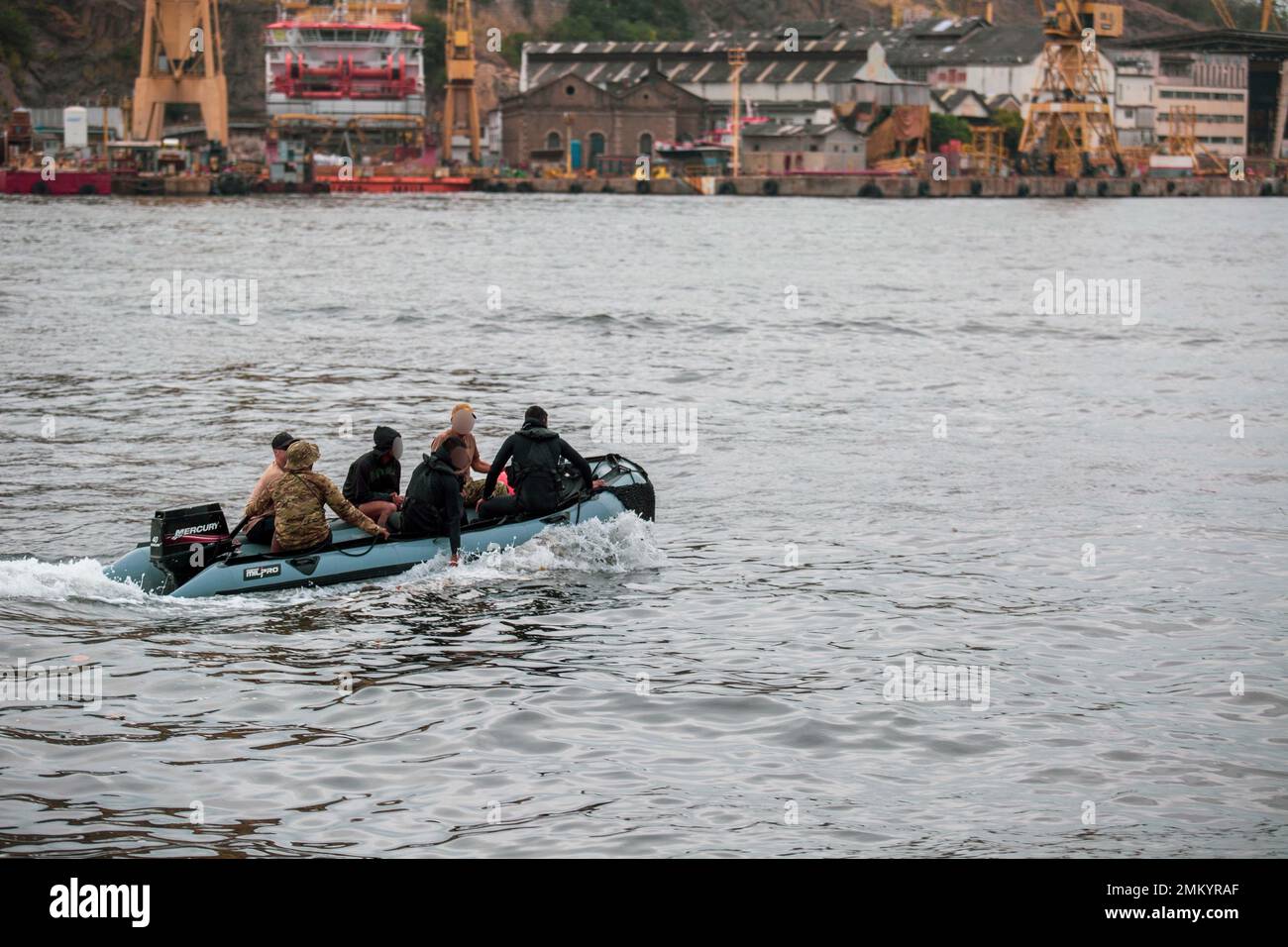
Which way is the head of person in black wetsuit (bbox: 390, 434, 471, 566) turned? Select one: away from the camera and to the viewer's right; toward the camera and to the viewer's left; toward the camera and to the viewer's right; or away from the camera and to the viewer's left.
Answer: away from the camera and to the viewer's right

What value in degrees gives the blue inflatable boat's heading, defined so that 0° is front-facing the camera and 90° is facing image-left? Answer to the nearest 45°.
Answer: approximately 225°

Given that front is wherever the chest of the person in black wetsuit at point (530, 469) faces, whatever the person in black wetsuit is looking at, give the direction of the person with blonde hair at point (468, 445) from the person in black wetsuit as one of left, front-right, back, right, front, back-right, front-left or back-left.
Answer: left

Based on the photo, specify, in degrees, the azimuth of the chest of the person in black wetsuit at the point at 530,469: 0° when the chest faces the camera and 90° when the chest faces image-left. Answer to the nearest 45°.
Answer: approximately 180°

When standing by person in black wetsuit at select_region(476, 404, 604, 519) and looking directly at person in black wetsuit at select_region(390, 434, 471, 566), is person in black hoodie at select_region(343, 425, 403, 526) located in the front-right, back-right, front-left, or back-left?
front-right

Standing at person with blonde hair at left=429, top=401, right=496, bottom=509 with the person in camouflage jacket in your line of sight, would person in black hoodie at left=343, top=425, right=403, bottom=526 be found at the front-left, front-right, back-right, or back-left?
front-right

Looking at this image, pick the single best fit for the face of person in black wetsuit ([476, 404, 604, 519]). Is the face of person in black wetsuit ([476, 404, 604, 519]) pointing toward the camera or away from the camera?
away from the camera

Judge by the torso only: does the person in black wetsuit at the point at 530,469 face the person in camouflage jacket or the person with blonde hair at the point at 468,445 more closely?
the person with blonde hair

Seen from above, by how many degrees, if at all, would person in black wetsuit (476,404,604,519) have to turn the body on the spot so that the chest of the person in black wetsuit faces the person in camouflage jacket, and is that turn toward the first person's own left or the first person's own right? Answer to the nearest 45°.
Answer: approximately 135° to the first person's own left
